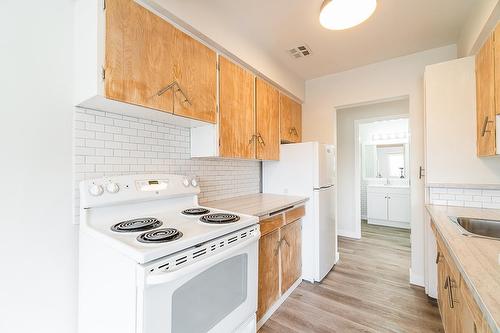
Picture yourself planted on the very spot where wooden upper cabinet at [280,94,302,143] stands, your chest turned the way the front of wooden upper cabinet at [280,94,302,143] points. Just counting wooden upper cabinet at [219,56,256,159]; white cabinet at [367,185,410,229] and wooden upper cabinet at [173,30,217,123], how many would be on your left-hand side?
1

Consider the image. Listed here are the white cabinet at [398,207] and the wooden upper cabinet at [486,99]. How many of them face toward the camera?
1

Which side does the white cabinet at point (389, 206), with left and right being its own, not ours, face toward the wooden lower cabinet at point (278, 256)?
front

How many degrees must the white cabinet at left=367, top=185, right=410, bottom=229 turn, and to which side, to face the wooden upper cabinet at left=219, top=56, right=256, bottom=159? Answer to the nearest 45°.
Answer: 0° — it already faces it

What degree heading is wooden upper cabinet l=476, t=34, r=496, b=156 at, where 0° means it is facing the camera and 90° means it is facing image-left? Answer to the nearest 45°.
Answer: approximately 90°

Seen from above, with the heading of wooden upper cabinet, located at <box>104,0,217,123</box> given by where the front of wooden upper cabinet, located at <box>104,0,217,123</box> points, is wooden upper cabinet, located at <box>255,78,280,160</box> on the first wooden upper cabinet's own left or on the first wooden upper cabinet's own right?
on the first wooden upper cabinet's own left

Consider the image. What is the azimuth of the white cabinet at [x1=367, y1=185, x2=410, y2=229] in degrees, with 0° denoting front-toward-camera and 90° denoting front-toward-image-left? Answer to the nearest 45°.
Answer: approximately 0°

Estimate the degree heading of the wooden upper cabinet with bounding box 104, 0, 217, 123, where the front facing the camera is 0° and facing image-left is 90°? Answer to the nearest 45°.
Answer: approximately 315°

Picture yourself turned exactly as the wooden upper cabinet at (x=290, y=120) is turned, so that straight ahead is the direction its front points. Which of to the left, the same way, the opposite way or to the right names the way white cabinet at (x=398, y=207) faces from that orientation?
to the right

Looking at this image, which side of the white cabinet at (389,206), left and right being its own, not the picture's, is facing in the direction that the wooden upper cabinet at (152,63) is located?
front
